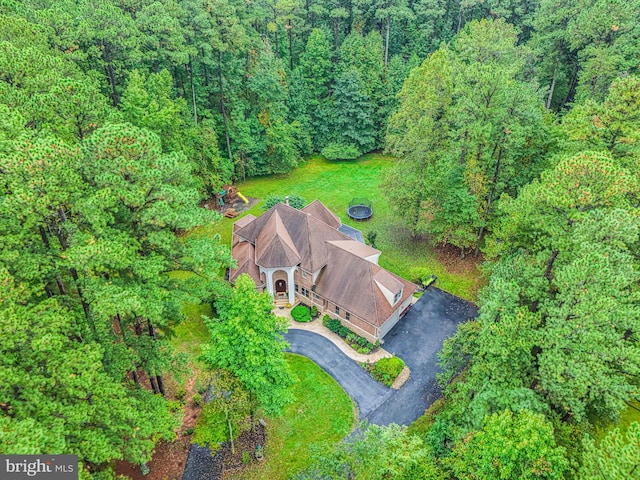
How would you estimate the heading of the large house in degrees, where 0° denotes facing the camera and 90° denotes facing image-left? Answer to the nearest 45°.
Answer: approximately 45°

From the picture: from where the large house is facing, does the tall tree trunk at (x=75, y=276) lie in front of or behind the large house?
in front

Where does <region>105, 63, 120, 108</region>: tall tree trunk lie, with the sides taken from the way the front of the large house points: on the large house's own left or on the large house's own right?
on the large house's own right

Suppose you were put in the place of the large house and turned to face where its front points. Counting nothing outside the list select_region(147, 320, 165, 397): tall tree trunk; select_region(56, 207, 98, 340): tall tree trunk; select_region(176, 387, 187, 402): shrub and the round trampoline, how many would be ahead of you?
3

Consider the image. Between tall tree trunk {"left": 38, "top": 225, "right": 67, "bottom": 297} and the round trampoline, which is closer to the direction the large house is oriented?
the tall tree trunk

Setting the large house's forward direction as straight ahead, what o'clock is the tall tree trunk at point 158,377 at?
The tall tree trunk is roughly at 12 o'clock from the large house.

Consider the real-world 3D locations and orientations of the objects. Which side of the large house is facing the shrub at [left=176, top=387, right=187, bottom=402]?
front

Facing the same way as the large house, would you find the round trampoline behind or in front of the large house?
behind

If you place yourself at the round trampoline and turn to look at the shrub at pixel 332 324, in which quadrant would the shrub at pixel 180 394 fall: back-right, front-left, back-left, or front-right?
front-right
